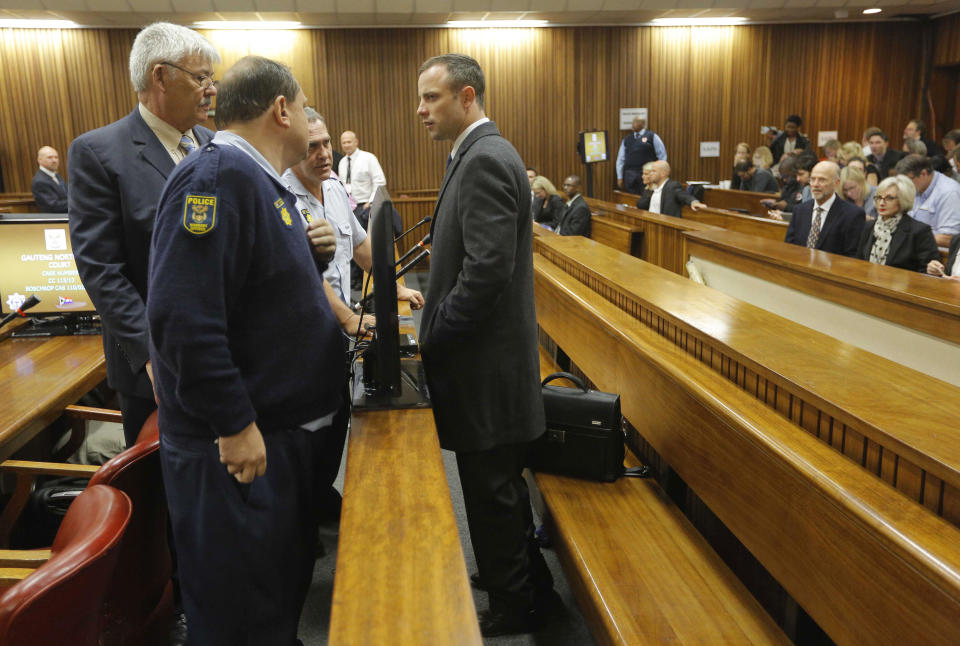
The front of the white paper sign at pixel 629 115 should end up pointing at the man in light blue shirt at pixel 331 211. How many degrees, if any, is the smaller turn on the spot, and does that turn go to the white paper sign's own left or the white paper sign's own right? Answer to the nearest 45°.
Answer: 0° — it already faces them

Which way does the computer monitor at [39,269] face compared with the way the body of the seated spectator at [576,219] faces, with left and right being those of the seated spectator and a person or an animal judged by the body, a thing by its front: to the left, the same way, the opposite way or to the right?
to the left

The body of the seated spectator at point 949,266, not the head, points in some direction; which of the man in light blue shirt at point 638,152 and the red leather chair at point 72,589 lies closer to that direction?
the red leather chair

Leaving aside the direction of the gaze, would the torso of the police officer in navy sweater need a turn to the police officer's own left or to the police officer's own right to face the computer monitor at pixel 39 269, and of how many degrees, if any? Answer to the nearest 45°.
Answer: approximately 90° to the police officer's own left

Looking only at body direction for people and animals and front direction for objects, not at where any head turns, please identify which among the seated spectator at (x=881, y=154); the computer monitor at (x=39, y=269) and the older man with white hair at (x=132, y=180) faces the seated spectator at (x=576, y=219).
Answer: the seated spectator at (x=881, y=154)

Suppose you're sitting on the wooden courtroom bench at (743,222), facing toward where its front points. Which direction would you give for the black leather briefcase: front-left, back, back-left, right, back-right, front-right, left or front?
front-left

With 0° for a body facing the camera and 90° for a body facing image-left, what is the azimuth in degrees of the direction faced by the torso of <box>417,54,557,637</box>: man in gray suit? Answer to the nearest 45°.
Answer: approximately 90°

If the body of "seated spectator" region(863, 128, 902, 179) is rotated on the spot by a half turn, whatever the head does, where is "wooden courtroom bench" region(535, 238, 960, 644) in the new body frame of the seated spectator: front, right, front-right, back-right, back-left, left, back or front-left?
back-right

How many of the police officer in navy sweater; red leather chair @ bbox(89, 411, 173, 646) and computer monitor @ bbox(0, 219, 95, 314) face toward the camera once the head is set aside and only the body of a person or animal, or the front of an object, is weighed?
1

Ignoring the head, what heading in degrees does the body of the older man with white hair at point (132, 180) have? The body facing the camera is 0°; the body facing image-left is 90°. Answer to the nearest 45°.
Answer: approximately 315°

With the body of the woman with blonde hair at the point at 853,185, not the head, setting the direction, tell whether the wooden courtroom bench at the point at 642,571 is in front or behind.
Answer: in front

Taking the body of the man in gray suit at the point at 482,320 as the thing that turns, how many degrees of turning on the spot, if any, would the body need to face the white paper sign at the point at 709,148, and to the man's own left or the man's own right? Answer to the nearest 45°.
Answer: approximately 90° to the man's own right

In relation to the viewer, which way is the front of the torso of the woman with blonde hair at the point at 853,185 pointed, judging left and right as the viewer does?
facing the viewer and to the left of the viewer

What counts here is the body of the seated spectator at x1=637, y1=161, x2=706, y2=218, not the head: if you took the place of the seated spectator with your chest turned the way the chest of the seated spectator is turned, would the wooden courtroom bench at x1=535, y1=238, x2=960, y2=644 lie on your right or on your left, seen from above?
on your left
